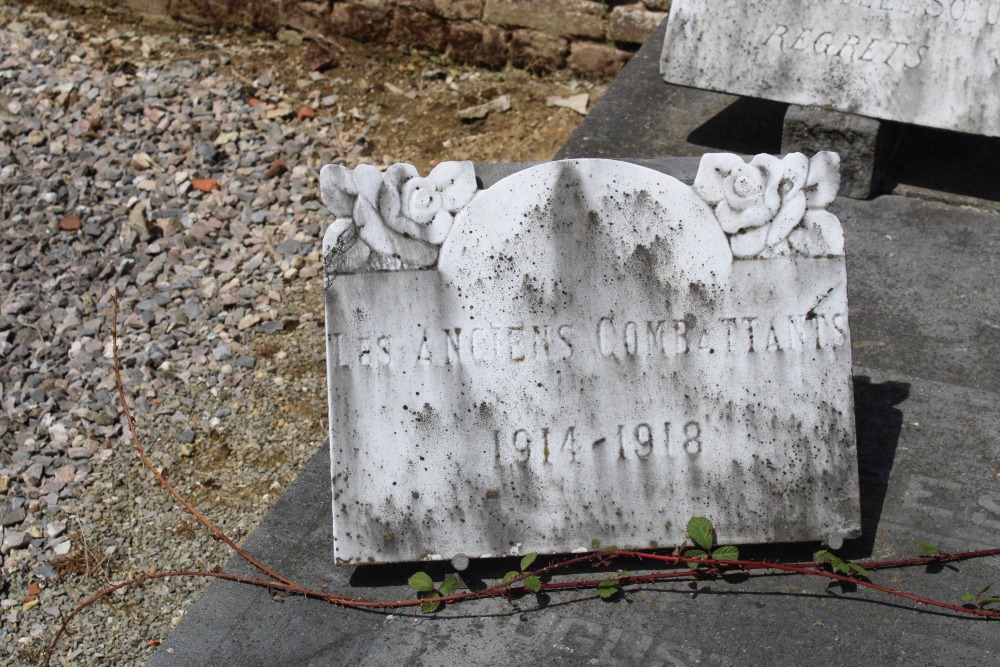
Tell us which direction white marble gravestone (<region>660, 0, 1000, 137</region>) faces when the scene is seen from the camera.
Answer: facing the viewer

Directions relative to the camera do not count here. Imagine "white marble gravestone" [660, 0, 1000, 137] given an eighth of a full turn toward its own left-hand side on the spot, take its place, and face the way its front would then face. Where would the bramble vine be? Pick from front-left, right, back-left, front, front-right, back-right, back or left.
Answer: front-right

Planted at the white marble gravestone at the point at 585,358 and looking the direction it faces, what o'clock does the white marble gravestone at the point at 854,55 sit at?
the white marble gravestone at the point at 854,55 is roughly at 7 o'clock from the white marble gravestone at the point at 585,358.

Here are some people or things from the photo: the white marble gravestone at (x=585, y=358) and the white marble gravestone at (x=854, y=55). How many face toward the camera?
2

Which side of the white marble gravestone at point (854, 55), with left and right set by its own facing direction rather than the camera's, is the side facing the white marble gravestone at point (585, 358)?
front
